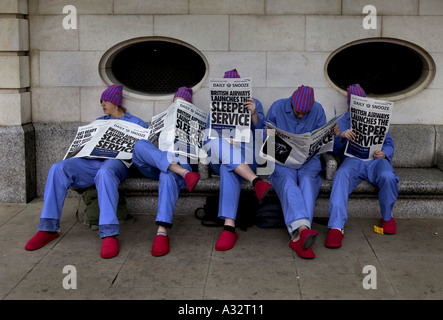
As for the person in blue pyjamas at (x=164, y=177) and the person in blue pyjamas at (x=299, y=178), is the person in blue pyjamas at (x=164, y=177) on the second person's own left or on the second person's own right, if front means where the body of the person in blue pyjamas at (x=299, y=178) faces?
on the second person's own right

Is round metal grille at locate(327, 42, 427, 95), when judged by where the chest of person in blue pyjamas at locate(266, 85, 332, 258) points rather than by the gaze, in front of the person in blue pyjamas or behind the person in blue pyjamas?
behind

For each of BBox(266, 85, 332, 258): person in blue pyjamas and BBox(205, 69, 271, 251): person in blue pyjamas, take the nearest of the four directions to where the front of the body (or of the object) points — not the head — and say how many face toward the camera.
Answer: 2

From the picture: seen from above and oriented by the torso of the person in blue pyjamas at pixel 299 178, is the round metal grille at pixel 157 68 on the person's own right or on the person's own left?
on the person's own right

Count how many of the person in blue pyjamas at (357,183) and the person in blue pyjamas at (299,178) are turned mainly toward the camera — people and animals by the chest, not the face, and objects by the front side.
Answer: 2
